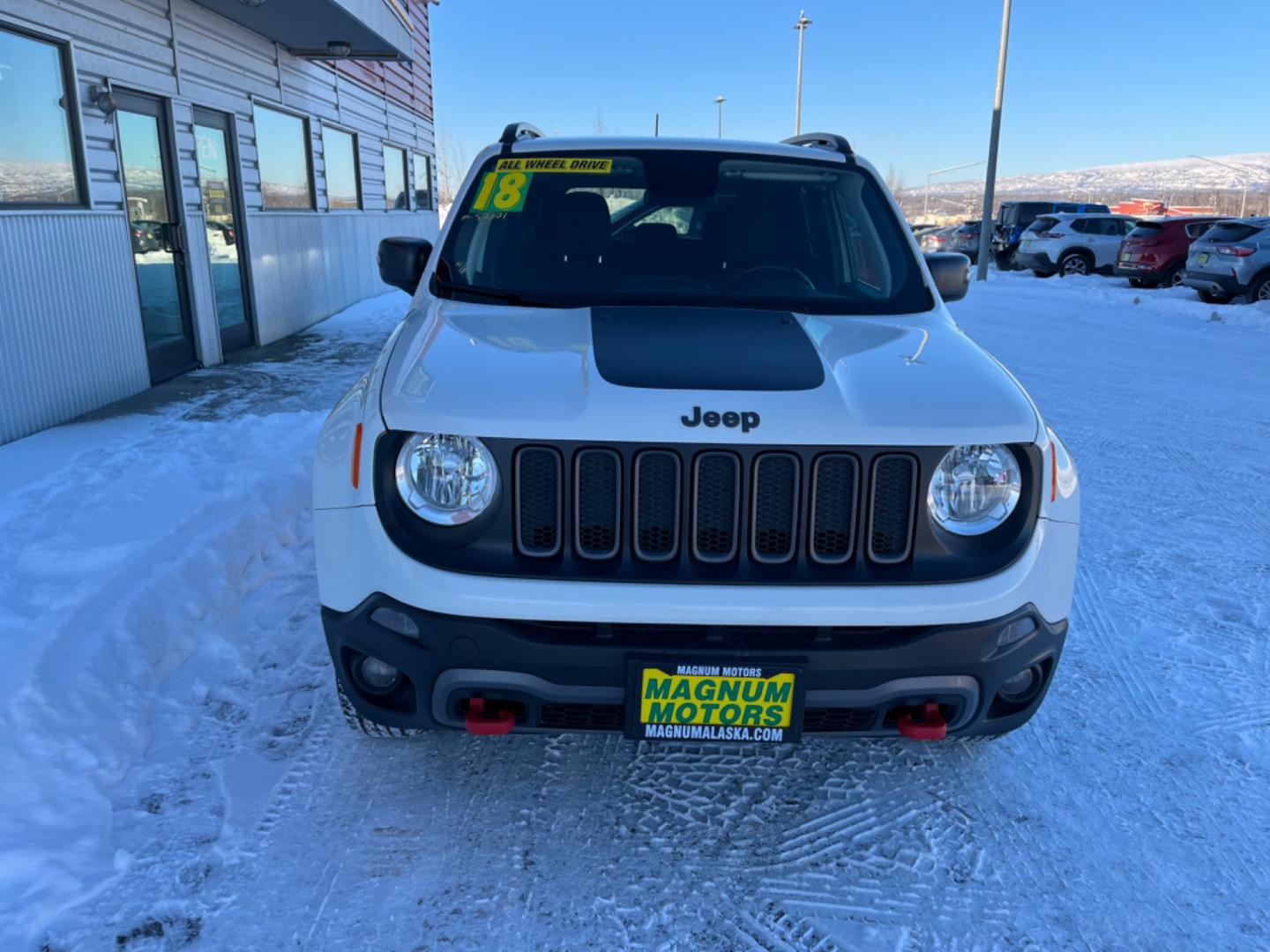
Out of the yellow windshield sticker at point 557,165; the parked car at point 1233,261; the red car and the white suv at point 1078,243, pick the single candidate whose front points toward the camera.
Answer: the yellow windshield sticker

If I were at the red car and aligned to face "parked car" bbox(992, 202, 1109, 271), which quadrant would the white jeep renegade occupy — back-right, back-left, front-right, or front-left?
back-left

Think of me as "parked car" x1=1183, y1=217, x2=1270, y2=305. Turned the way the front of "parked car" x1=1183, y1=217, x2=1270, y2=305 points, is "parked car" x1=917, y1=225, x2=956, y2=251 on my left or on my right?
on my left

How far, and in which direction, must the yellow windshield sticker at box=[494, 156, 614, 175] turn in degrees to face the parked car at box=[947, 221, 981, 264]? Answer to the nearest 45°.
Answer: approximately 135° to its left

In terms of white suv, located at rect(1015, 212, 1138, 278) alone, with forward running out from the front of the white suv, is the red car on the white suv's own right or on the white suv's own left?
on the white suv's own right

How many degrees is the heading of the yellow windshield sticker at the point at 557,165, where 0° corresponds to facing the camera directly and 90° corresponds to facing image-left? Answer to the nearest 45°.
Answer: approximately 0°

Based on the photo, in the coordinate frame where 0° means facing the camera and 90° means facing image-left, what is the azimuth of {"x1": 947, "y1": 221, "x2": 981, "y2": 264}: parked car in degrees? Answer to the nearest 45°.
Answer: approximately 225°
